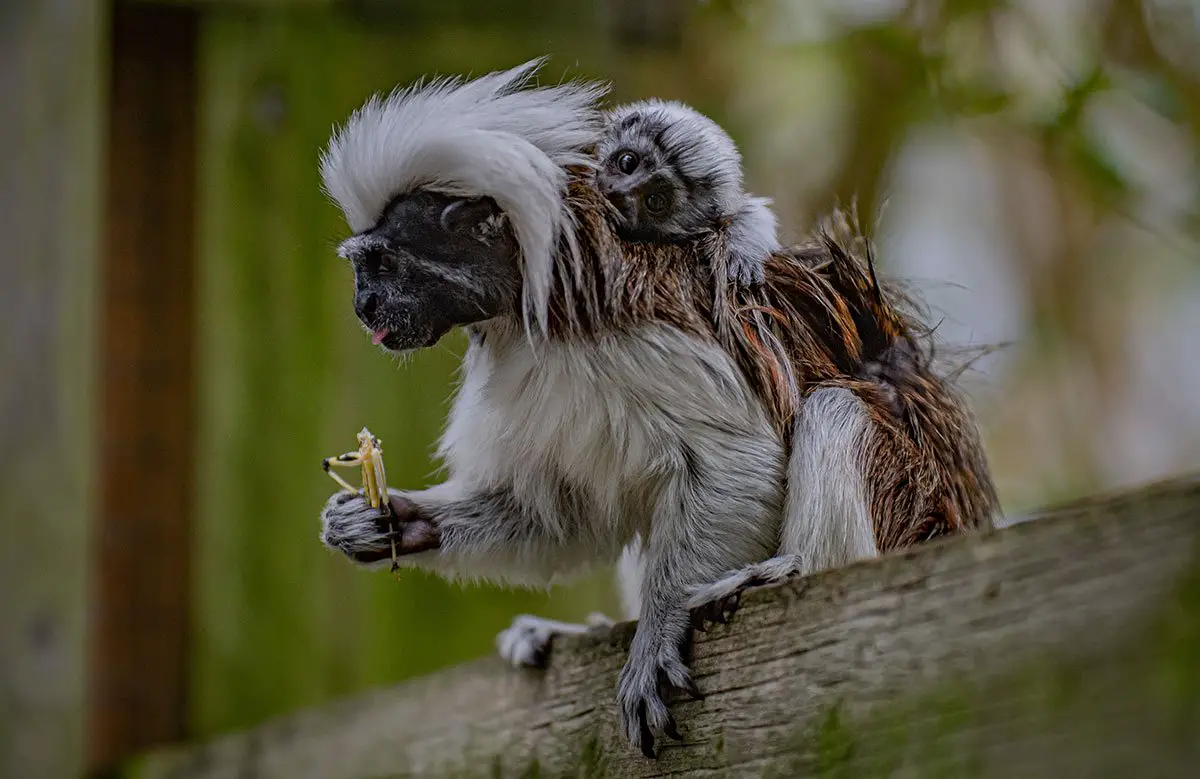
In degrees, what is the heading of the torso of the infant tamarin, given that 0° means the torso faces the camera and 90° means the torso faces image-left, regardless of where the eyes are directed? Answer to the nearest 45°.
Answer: approximately 45°

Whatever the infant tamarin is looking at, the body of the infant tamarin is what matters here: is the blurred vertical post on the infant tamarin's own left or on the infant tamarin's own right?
on the infant tamarin's own right

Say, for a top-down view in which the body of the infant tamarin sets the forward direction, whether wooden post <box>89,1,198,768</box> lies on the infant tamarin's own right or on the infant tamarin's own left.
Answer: on the infant tamarin's own right
